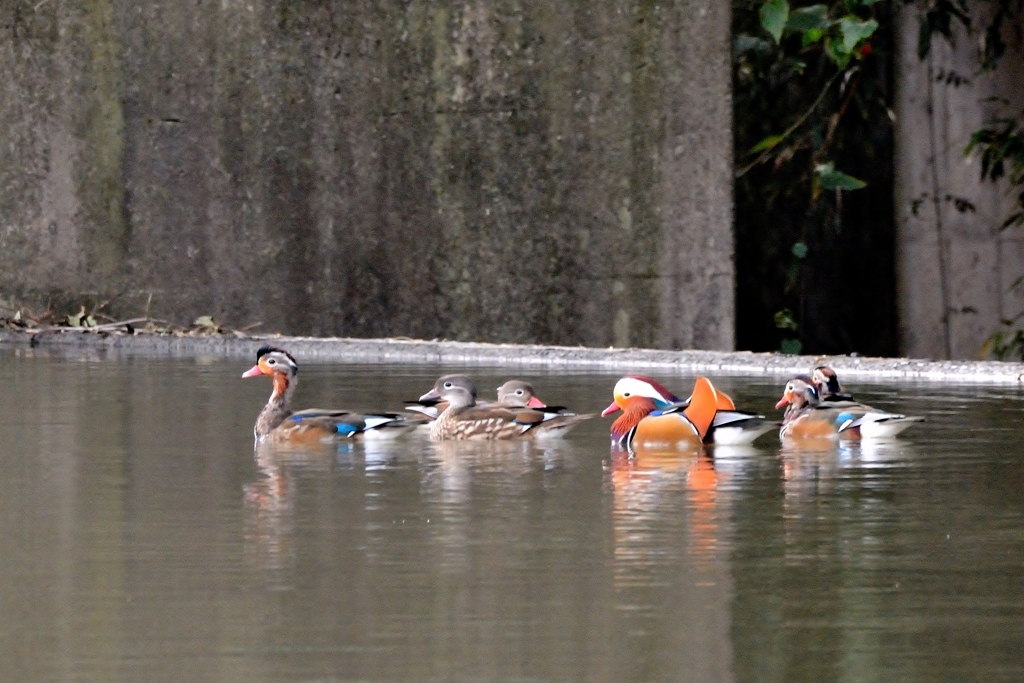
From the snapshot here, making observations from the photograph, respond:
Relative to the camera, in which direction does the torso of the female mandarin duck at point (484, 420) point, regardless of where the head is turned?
to the viewer's left

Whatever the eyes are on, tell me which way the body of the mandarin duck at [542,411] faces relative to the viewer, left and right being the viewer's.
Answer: facing to the left of the viewer

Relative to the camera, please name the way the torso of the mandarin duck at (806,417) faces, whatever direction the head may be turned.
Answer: to the viewer's left

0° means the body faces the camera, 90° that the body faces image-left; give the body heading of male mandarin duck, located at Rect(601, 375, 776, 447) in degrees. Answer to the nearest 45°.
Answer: approximately 90°

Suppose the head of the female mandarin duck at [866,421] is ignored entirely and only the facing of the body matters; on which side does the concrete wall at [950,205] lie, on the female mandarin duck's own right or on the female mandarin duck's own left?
on the female mandarin duck's own right

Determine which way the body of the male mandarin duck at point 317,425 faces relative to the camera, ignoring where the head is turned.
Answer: to the viewer's left

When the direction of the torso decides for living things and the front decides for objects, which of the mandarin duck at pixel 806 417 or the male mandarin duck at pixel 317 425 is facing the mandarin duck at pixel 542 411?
the mandarin duck at pixel 806 417

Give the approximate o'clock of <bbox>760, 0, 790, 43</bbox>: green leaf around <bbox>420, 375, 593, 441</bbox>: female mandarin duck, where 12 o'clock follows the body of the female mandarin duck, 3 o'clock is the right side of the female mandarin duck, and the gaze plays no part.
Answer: The green leaf is roughly at 4 o'clock from the female mandarin duck.

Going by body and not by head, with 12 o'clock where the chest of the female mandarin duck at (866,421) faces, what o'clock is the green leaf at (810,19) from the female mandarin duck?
The green leaf is roughly at 3 o'clock from the female mandarin duck.

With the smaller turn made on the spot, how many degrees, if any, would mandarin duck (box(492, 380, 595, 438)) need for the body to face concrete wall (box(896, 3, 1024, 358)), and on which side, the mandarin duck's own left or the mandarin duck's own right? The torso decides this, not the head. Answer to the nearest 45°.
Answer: approximately 135° to the mandarin duck's own right
